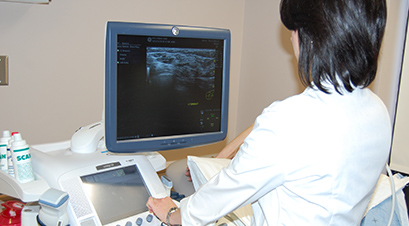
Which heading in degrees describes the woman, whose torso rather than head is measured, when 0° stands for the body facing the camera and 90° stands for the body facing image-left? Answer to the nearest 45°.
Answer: approximately 135°

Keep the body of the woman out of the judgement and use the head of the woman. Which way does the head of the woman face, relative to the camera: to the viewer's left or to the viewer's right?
to the viewer's left

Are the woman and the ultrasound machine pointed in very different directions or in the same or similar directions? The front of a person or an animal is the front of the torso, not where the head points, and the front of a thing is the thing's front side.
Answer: very different directions

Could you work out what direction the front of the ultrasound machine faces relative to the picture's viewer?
facing the viewer and to the right of the viewer

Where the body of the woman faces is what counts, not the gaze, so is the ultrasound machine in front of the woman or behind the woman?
in front

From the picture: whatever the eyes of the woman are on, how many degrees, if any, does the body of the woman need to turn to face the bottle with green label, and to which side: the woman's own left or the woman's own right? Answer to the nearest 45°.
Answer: approximately 45° to the woman's own left

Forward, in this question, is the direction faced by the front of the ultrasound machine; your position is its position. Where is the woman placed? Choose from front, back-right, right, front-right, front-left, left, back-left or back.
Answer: front

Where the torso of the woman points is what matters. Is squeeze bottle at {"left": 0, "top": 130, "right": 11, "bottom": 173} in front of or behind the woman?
in front
